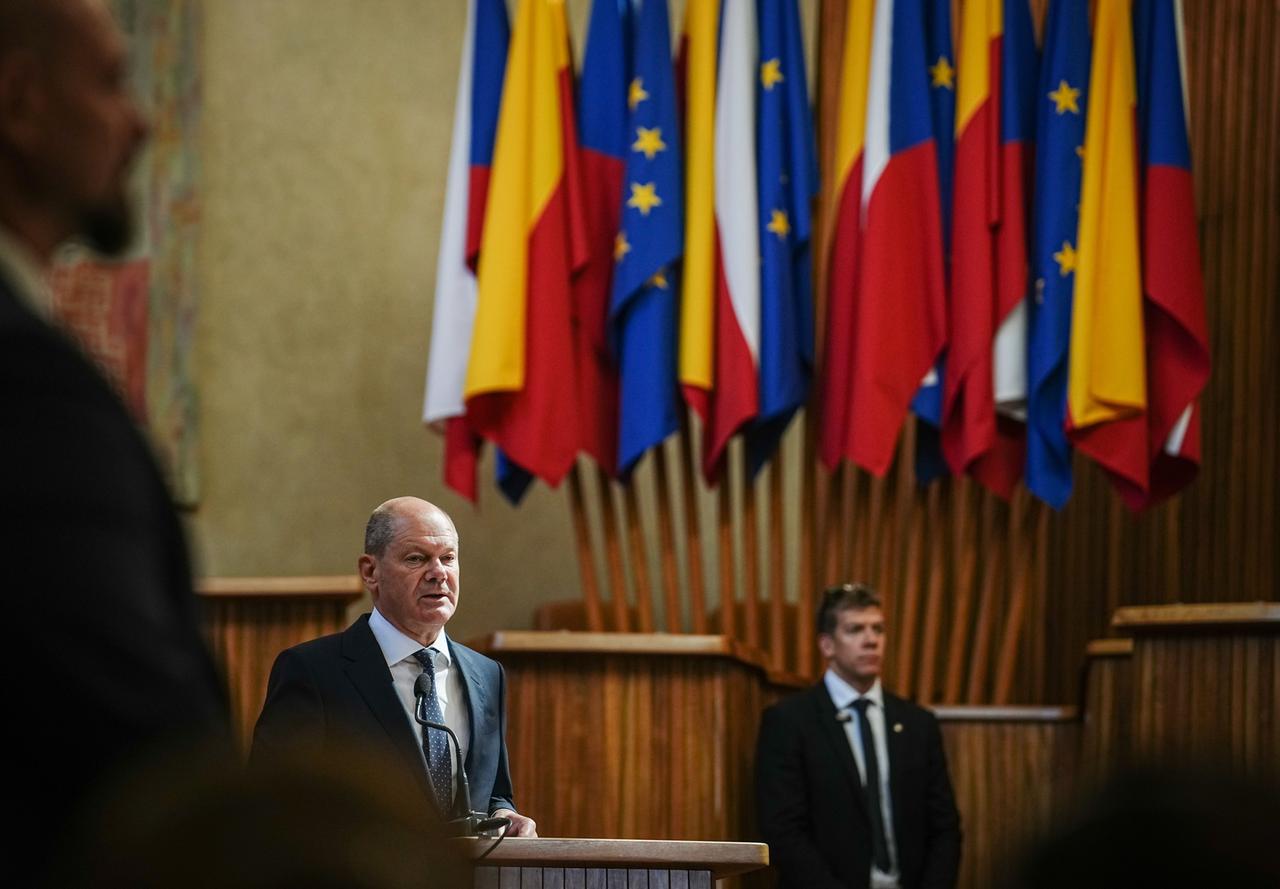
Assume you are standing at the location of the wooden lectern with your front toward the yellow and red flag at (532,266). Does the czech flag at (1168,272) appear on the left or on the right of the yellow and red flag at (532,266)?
right

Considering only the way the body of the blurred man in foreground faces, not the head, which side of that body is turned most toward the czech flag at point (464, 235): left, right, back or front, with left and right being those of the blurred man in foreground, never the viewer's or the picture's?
left

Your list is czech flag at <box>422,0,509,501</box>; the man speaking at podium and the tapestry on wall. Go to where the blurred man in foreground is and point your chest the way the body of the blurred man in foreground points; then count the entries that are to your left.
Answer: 3

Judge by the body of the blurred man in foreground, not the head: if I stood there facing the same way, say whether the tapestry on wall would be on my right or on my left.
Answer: on my left

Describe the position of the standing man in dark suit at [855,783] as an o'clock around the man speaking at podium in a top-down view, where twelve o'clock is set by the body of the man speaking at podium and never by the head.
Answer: The standing man in dark suit is roughly at 9 o'clock from the man speaking at podium.

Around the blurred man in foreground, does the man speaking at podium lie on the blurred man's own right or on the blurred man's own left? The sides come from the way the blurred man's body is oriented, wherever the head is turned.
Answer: on the blurred man's own left

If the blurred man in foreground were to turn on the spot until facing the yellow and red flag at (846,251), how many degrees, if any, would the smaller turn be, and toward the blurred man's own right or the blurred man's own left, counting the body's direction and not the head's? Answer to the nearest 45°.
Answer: approximately 45° to the blurred man's own left

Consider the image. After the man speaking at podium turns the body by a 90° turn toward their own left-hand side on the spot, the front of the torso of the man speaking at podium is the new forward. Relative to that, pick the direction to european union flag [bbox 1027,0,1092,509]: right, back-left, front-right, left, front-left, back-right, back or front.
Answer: front

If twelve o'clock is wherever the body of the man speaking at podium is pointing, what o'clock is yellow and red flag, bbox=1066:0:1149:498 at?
The yellow and red flag is roughly at 9 o'clock from the man speaking at podium.

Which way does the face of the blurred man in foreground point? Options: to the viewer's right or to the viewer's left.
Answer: to the viewer's right

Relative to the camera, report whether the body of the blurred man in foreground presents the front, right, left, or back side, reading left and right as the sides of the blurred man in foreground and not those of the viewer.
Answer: right

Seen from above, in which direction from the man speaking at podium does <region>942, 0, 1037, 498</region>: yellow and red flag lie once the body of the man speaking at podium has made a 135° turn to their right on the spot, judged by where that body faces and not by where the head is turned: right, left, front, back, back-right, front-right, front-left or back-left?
back-right

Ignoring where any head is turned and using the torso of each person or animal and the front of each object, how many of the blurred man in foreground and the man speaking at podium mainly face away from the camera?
0

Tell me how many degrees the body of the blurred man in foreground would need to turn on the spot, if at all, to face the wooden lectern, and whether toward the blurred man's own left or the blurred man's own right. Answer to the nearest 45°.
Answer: approximately 45° to the blurred man's own left

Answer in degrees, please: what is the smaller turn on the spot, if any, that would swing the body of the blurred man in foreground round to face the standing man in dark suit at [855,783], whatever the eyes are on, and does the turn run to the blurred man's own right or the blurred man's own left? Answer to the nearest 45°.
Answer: approximately 45° to the blurred man's own left

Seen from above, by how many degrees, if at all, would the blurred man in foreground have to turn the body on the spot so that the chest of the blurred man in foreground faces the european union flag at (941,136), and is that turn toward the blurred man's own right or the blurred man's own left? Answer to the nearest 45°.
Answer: approximately 45° to the blurred man's own left

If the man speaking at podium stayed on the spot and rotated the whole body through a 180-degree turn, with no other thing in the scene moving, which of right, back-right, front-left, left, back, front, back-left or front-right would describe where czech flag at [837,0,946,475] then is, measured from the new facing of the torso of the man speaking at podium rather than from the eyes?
right
